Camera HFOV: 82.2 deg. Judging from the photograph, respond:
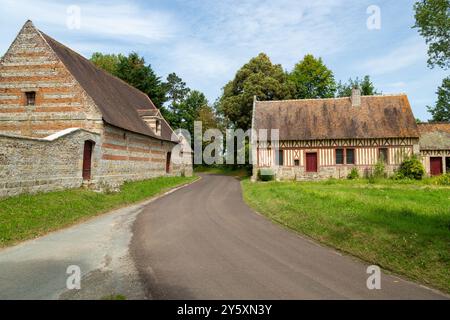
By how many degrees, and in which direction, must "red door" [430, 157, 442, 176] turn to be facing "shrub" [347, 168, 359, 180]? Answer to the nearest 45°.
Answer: approximately 45° to its right

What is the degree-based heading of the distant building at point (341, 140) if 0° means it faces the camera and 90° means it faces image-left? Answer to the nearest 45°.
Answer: approximately 0°

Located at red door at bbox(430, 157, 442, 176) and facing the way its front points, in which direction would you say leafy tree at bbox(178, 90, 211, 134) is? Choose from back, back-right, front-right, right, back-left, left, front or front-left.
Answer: right

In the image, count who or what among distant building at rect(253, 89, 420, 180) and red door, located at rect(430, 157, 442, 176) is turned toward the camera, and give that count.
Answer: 2

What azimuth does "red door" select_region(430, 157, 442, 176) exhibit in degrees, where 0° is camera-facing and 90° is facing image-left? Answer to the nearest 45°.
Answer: approximately 0°

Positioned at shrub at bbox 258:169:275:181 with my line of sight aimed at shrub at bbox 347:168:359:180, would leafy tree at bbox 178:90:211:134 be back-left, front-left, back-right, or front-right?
back-left

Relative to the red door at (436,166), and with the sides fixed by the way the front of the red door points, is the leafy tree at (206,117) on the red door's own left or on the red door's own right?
on the red door's own right

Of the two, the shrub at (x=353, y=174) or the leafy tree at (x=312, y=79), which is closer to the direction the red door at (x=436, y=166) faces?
the shrub

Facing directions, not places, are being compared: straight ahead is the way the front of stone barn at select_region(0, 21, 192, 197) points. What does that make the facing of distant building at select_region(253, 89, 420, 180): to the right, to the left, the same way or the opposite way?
to the right

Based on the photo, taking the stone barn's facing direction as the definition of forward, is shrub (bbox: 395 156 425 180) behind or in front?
in front

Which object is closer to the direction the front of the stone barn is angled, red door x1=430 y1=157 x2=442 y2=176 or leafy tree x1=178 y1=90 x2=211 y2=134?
the red door

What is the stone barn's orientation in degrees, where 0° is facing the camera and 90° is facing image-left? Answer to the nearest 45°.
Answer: approximately 315°

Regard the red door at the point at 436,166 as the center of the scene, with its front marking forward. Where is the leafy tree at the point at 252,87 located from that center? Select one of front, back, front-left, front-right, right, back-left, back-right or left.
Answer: right

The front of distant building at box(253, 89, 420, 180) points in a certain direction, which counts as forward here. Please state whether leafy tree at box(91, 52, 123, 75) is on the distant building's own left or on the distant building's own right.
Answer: on the distant building's own right

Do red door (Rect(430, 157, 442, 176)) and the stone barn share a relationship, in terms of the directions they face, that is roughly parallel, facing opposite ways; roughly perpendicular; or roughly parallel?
roughly perpendicular

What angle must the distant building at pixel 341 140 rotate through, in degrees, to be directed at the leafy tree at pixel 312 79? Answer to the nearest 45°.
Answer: approximately 180°
